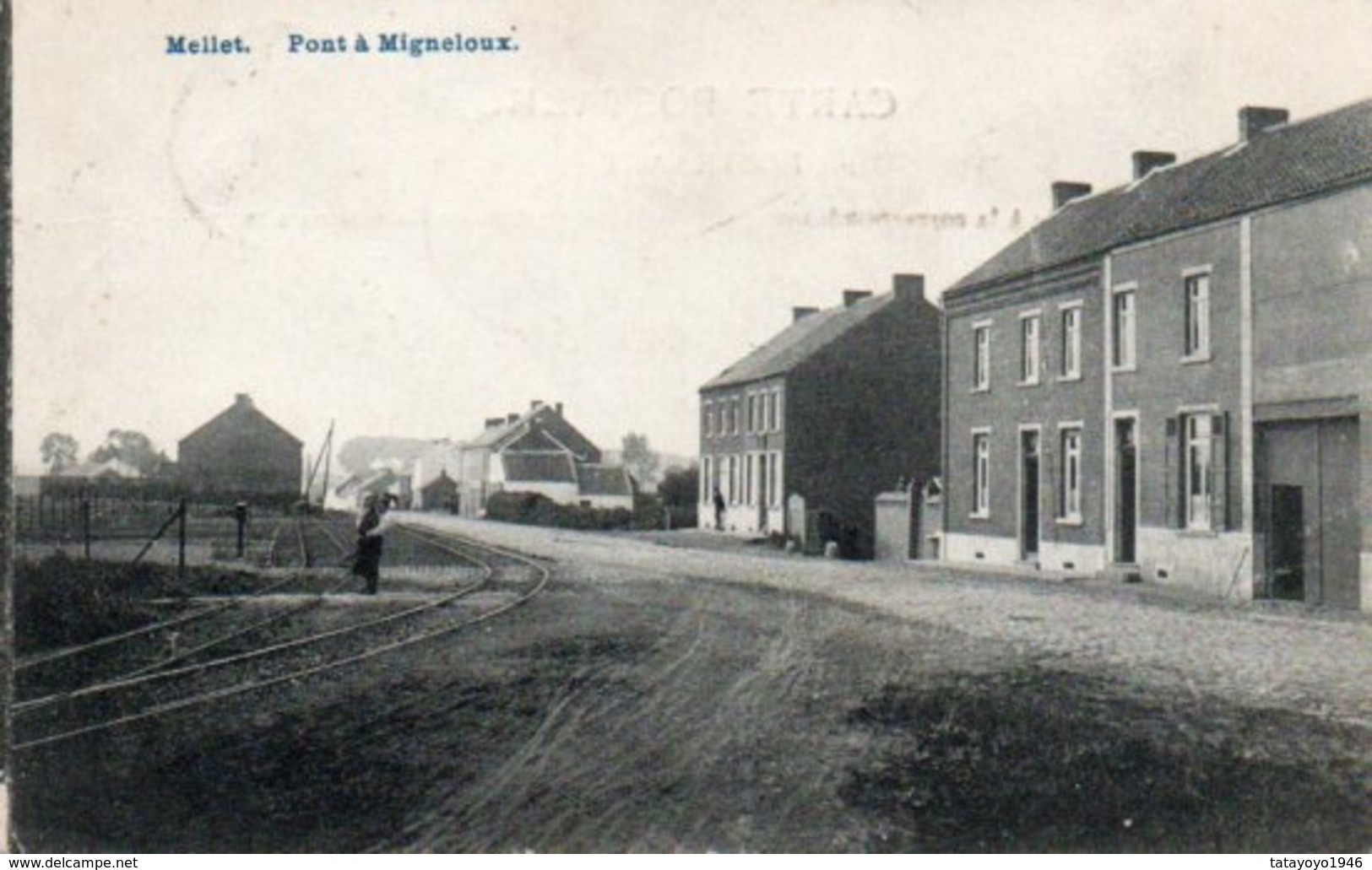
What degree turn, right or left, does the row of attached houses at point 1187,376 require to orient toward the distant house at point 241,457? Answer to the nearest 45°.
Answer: approximately 45° to its right

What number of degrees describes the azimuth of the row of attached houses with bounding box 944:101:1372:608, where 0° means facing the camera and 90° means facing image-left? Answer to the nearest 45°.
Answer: approximately 45°

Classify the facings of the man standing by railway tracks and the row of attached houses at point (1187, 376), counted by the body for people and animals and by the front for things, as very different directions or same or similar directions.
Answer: very different directions

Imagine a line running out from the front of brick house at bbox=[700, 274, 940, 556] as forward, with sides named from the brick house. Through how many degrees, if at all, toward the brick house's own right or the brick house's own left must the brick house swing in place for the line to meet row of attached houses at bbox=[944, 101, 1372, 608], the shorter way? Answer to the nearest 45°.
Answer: approximately 45° to the brick house's own left

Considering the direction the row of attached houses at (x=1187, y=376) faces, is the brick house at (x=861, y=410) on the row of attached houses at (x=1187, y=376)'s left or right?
on its right

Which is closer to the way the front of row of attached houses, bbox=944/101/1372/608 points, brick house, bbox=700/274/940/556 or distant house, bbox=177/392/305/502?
the distant house
